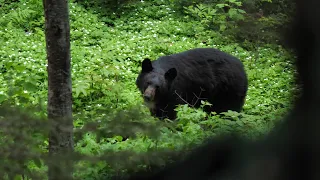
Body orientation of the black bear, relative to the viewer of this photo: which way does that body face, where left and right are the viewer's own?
facing the viewer and to the left of the viewer

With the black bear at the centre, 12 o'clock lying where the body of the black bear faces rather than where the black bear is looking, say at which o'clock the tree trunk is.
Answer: The tree trunk is roughly at 11 o'clock from the black bear.
